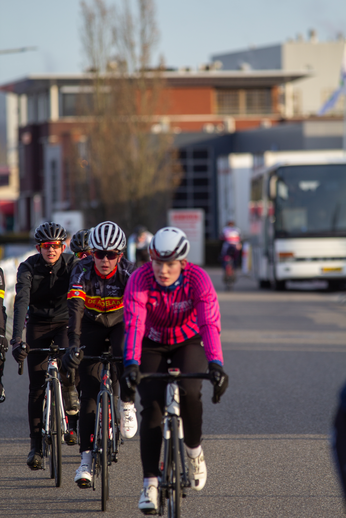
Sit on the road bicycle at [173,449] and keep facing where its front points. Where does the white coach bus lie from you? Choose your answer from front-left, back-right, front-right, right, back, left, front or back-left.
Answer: back

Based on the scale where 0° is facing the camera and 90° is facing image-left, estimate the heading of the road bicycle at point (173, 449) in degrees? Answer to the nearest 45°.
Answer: approximately 0°

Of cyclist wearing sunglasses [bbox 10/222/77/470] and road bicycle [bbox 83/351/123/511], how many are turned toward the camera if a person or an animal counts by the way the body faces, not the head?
2

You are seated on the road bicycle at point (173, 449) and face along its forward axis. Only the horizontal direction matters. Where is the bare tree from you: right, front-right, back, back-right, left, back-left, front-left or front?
back

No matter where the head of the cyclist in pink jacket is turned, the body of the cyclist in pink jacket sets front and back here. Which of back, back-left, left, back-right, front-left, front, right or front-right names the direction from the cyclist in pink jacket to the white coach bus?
back

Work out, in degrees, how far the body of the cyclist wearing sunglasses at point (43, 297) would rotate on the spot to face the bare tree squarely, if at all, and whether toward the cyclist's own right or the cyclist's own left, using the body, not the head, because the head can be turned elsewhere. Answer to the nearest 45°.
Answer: approximately 180°

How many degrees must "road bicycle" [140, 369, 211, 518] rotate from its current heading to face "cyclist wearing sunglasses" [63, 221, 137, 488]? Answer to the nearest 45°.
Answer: approximately 180°

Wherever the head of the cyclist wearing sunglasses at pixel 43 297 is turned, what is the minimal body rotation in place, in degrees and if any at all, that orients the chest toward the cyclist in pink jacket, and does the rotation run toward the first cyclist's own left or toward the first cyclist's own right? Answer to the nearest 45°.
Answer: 0° — they already face them

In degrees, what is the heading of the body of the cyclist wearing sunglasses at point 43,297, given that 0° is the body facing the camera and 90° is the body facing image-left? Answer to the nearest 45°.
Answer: approximately 0°
